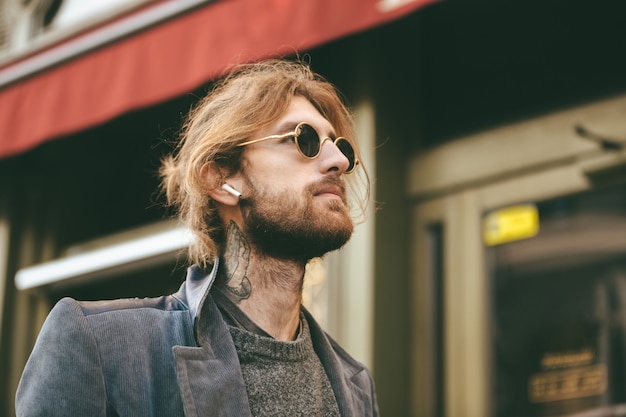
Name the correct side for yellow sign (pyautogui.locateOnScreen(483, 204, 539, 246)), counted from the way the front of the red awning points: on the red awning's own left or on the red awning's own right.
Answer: on the red awning's own left

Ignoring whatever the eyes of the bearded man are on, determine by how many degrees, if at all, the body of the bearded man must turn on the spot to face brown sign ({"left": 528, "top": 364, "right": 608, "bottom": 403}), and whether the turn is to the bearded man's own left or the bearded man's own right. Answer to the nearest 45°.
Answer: approximately 90° to the bearded man's own left

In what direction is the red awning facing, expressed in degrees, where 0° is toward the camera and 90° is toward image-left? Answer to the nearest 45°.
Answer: approximately 45°

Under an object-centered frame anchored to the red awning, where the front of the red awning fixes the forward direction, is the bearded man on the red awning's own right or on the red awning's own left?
on the red awning's own left

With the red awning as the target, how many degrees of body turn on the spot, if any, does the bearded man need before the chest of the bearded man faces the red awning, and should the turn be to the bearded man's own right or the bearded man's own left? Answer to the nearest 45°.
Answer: approximately 135° to the bearded man's own left

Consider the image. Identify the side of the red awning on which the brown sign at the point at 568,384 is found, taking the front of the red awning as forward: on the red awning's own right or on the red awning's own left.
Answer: on the red awning's own left

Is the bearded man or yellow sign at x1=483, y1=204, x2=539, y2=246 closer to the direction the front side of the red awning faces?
the bearded man

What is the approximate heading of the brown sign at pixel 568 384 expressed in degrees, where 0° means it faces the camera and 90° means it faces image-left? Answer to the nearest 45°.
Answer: approximately 45°

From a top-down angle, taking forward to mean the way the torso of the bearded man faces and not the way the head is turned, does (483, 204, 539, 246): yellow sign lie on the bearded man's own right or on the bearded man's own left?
on the bearded man's own left
